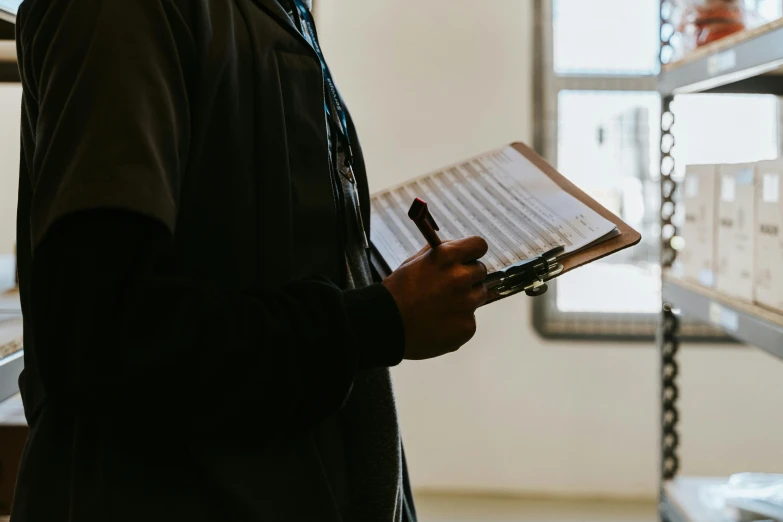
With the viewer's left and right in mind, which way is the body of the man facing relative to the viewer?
facing to the right of the viewer

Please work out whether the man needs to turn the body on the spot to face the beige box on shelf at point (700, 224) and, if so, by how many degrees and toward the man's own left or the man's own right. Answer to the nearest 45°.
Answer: approximately 45° to the man's own left
